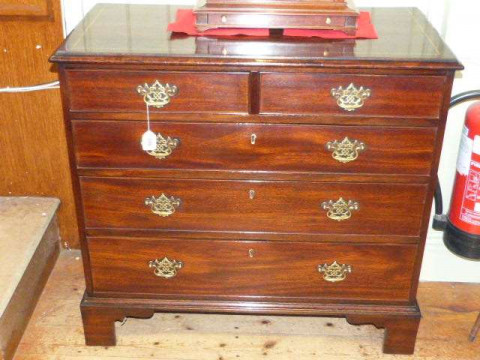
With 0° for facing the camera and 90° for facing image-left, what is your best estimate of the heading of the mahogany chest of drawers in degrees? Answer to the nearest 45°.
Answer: approximately 0°

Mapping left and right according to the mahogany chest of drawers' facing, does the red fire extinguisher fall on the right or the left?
on its left

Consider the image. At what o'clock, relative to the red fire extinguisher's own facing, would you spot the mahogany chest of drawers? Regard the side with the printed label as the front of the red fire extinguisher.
The mahogany chest of drawers is roughly at 2 o'clock from the red fire extinguisher.

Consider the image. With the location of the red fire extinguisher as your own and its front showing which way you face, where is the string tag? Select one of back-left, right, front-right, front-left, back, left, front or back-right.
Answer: front-right

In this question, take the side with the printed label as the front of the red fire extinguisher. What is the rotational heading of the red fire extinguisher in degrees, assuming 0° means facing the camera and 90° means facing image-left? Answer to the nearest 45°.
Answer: approximately 0°

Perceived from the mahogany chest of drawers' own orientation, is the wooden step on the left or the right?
on its right

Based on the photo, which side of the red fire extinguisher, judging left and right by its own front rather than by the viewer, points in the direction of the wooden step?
right

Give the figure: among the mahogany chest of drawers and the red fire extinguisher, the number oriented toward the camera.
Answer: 2
